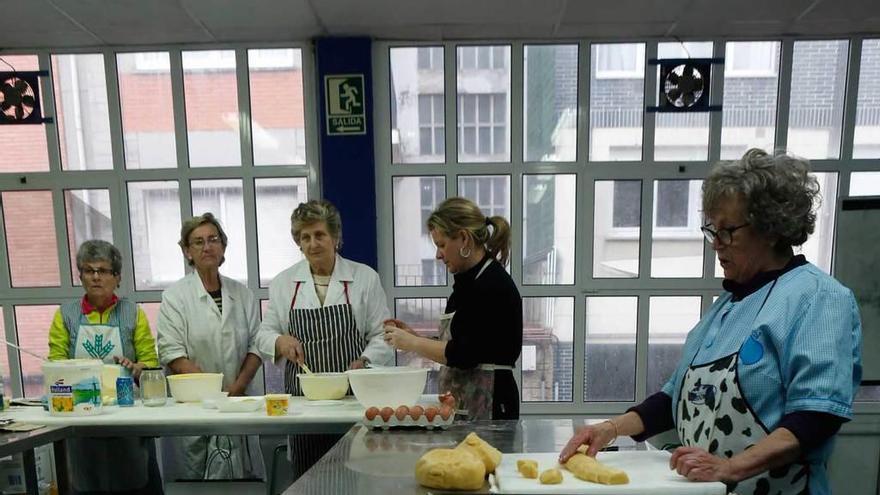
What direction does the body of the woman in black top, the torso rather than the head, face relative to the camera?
to the viewer's left

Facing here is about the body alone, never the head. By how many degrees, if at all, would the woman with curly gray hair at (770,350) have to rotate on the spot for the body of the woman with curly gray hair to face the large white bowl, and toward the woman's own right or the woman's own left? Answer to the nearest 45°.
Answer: approximately 45° to the woman's own right

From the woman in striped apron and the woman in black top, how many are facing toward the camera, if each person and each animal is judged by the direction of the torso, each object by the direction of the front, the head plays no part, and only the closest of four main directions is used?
1

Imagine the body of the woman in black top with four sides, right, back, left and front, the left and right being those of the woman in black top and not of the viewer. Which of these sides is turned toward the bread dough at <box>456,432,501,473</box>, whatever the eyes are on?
left

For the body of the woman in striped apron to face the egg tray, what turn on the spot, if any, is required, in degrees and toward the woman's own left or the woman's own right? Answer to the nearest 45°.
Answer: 0° — they already face it

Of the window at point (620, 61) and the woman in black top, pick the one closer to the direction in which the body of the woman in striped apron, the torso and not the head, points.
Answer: the woman in black top

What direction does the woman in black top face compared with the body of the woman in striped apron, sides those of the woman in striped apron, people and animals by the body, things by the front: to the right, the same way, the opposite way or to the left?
to the right

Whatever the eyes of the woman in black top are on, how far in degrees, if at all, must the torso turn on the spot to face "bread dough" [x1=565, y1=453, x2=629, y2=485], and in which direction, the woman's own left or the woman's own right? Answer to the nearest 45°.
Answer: approximately 90° to the woman's own left

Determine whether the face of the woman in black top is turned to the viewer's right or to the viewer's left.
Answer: to the viewer's left
